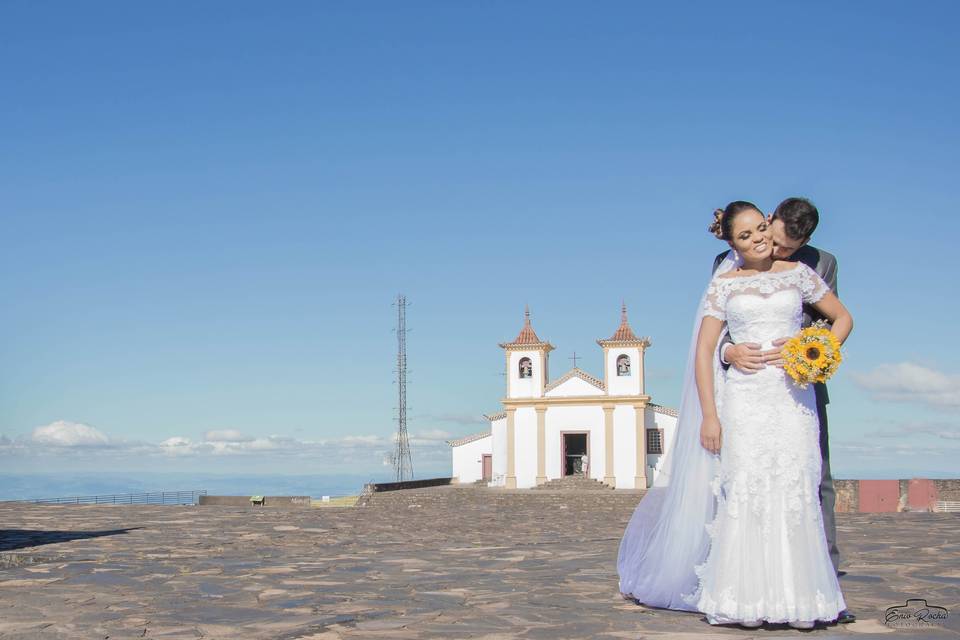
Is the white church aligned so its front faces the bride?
yes

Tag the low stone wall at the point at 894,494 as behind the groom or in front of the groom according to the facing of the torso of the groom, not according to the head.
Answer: behind

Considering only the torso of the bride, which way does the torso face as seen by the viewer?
toward the camera

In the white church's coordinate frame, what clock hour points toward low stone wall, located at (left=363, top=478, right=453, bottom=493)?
The low stone wall is roughly at 2 o'clock from the white church.

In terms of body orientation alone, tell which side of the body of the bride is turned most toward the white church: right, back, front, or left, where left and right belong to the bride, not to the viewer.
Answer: back

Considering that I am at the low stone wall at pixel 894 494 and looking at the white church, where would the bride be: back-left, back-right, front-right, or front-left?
back-left

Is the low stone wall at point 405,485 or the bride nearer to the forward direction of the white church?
the bride

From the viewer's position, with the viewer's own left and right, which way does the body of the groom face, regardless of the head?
facing the viewer and to the left of the viewer

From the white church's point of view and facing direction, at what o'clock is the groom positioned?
The groom is roughly at 12 o'clock from the white church.

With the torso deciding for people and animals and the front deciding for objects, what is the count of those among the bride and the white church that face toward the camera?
2

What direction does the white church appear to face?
toward the camera
